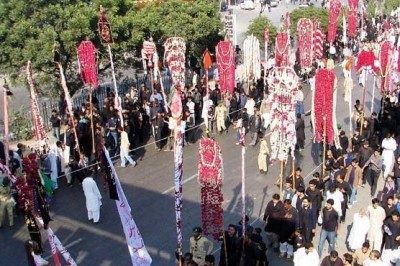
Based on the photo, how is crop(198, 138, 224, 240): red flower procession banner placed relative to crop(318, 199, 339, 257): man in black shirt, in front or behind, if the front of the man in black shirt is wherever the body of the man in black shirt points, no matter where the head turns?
in front

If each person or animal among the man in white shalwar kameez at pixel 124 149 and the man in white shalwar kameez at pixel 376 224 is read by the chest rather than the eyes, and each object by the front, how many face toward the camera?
1

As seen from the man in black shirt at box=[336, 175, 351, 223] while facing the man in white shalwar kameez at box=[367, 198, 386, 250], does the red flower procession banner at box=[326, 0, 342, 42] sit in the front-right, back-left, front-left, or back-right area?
back-left

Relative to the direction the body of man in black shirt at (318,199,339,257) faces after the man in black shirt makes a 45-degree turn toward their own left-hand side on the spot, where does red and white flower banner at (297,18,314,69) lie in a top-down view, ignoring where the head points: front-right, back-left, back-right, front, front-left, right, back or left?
back

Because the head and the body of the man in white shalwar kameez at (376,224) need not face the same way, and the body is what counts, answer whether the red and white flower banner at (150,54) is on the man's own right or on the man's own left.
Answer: on the man's own right

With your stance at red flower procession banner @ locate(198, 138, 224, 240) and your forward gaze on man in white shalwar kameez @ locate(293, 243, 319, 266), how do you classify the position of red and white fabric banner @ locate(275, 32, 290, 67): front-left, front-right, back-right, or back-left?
back-left
